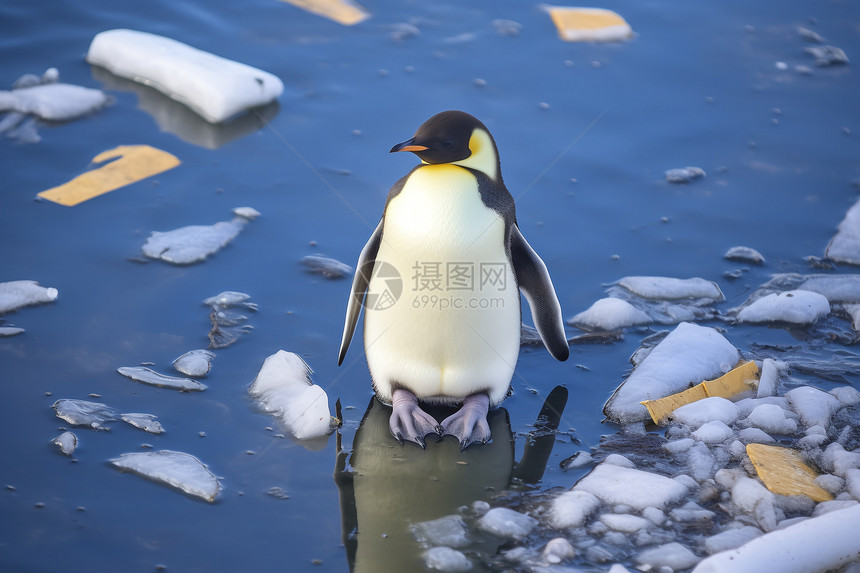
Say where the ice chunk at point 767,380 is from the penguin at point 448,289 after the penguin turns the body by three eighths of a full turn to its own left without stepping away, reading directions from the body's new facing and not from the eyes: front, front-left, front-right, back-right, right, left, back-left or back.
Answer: front-right

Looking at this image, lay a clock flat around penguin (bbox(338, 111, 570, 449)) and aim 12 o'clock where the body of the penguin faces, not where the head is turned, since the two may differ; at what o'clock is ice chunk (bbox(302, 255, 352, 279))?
The ice chunk is roughly at 5 o'clock from the penguin.

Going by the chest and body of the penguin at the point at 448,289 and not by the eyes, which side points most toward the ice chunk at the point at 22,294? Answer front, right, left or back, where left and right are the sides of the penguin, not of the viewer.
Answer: right

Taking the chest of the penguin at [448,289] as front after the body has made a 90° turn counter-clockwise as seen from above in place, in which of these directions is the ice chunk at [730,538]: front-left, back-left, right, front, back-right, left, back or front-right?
front-right

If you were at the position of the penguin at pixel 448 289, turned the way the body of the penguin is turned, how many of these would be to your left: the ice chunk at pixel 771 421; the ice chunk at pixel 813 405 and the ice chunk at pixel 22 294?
2

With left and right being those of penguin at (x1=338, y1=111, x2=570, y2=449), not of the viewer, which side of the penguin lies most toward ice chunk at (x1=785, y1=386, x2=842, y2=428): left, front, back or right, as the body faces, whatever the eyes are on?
left

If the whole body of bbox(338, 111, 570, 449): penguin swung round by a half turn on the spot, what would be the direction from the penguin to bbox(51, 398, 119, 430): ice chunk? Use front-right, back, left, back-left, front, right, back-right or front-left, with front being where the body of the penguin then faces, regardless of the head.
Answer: left

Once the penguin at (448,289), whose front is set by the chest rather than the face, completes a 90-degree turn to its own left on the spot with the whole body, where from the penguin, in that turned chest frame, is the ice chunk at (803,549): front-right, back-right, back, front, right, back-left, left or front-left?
front-right

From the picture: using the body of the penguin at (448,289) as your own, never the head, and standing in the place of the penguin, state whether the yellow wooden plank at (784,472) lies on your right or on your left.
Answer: on your left

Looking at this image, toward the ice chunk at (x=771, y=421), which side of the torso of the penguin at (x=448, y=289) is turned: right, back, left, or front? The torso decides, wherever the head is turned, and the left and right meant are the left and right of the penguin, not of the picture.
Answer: left

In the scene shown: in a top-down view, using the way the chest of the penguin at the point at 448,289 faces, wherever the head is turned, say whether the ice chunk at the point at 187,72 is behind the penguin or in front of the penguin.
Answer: behind

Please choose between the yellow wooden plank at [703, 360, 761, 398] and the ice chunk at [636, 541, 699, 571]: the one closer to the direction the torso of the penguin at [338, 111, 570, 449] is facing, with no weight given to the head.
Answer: the ice chunk

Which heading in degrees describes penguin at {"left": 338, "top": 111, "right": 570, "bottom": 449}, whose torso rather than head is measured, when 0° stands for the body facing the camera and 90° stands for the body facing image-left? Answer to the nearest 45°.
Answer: approximately 0°
